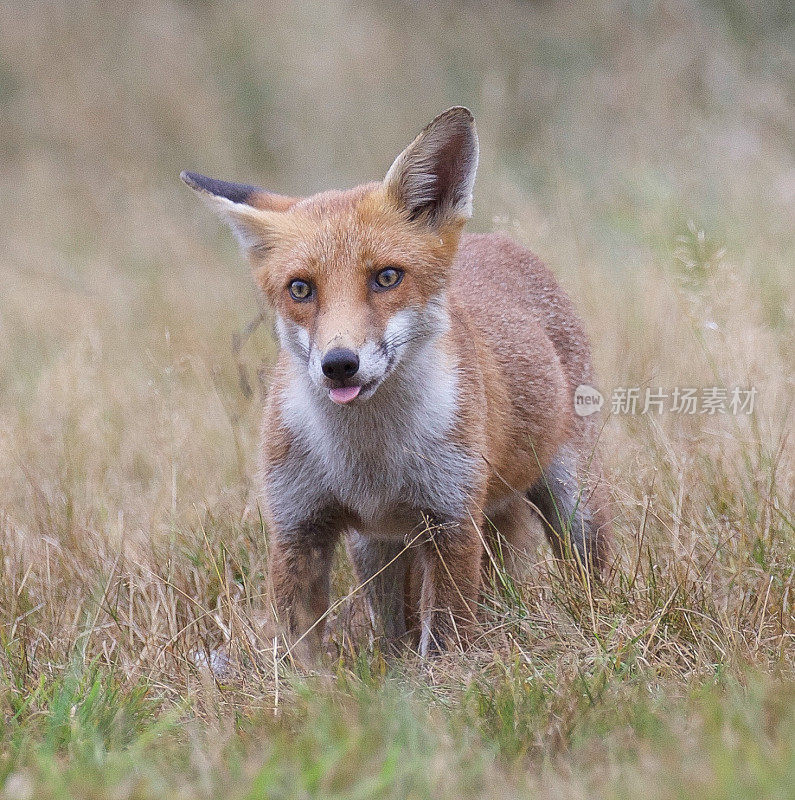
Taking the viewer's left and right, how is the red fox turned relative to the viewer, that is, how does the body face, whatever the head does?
facing the viewer and to the left of the viewer
